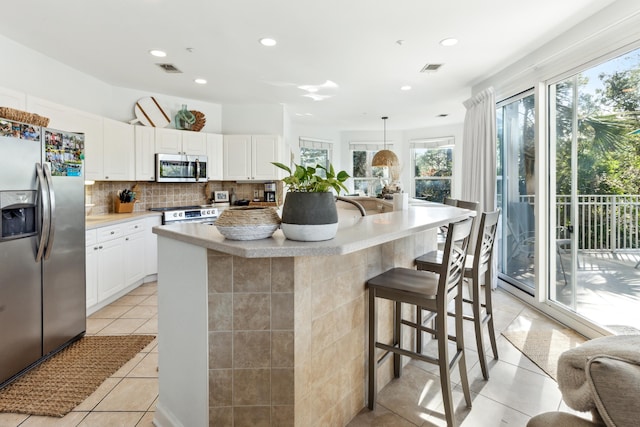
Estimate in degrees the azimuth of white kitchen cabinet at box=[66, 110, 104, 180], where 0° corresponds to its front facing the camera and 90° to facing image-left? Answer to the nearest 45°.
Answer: approximately 315°

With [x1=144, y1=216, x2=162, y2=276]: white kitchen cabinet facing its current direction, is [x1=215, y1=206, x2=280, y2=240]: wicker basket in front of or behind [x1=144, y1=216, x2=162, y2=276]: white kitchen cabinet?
in front

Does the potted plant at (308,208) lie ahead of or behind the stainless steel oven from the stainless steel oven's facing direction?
ahead

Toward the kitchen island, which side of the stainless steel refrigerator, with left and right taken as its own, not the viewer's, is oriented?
front

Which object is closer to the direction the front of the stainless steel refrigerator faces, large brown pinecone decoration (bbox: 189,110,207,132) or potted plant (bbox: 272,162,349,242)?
the potted plant

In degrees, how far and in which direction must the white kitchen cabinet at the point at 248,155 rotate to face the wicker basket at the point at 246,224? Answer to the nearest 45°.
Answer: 0° — it already faces it

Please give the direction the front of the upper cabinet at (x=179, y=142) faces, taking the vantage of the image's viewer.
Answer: facing the viewer and to the right of the viewer

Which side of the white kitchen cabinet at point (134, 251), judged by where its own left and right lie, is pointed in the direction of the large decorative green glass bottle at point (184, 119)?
left

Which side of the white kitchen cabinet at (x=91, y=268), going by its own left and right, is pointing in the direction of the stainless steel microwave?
left

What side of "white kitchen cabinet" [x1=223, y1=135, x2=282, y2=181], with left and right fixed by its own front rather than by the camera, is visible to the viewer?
front

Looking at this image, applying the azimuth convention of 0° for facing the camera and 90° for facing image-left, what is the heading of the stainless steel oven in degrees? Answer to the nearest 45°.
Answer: approximately 315°
